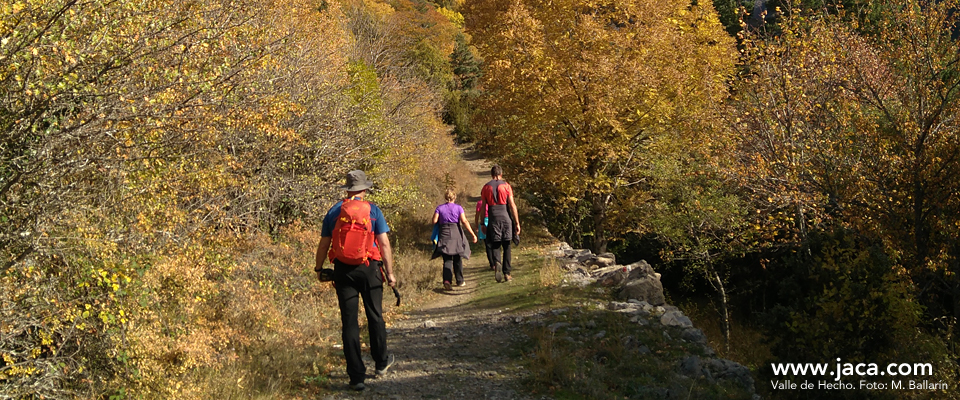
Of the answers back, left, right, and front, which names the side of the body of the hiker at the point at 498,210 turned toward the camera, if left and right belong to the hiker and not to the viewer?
back

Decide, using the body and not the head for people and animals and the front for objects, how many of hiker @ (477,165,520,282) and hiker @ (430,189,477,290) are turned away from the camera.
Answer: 2

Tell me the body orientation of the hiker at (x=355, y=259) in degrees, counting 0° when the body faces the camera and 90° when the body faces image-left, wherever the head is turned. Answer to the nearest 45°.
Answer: approximately 180°

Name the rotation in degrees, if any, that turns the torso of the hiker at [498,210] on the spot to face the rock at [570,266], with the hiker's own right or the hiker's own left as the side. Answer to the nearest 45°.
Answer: approximately 45° to the hiker's own right

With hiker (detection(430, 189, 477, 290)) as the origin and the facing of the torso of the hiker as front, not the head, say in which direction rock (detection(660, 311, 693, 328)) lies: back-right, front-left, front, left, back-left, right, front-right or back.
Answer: back-right

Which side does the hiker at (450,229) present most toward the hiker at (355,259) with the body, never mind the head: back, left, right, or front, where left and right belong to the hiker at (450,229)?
back

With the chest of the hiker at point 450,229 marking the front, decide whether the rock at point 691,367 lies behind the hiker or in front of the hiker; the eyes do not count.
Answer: behind

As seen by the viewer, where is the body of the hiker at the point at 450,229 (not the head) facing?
away from the camera

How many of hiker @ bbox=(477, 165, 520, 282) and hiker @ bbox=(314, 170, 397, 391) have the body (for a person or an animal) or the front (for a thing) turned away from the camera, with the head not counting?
2

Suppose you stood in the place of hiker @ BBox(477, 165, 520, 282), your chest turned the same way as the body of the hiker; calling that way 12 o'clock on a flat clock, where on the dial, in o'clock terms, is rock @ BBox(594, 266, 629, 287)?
The rock is roughly at 3 o'clock from the hiker.

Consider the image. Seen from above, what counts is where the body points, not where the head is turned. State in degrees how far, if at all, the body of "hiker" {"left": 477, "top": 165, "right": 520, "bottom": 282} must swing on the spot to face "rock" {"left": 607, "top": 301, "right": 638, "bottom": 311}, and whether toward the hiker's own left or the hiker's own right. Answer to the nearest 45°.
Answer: approximately 135° to the hiker's own right
